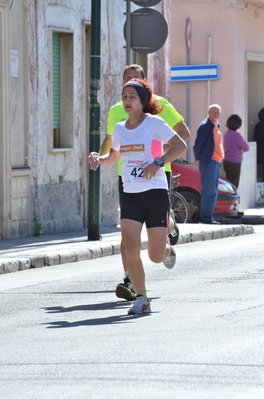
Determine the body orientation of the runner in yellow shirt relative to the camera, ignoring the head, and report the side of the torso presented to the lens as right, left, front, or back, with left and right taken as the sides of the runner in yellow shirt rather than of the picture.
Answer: front

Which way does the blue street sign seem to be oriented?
toward the camera

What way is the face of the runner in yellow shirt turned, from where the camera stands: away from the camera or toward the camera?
toward the camera

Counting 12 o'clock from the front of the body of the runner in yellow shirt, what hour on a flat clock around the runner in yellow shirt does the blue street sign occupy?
The blue street sign is roughly at 6 o'clock from the runner in yellow shirt.

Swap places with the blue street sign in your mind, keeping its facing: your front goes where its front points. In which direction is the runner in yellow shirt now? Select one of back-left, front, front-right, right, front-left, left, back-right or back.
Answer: front

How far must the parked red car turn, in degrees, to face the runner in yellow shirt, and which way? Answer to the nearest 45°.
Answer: approximately 45° to its right

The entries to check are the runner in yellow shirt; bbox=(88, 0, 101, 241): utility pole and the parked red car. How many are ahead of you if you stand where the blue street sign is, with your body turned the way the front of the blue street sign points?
3

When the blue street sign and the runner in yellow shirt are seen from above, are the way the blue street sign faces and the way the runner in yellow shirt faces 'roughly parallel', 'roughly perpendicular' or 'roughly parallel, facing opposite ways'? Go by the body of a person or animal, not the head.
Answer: roughly parallel

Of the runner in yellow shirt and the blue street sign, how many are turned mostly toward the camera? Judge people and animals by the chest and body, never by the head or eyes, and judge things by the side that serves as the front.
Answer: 2

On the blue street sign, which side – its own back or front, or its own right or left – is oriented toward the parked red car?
front

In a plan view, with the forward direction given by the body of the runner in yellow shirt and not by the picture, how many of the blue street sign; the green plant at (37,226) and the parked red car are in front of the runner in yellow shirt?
0

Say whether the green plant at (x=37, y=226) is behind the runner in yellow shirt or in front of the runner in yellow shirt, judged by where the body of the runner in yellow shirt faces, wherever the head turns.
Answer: behind

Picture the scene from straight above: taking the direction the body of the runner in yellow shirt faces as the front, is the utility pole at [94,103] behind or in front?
behind

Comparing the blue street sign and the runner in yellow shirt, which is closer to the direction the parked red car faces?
the runner in yellow shirt
